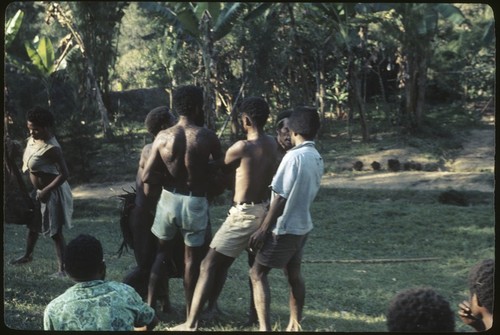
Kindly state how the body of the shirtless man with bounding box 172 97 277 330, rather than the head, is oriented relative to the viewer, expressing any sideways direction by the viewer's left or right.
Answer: facing away from the viewer and to the left of the viewer

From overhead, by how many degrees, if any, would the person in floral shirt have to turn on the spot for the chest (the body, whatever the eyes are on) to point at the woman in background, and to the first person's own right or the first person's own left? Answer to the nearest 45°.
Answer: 0° — they already face them

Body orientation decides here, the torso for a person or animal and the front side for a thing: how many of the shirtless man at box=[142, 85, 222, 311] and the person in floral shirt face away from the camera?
2

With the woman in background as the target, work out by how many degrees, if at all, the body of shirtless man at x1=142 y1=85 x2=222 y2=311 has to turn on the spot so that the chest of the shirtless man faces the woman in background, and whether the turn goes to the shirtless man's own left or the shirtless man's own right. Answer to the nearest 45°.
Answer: approximately 45° to the shirtless man's own left

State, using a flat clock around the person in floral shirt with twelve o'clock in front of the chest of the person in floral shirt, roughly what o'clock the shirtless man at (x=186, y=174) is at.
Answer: The shirtless man is roughly at 1 o'clock from the person in floral shirt.

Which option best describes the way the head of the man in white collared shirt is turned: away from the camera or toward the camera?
away from the camera

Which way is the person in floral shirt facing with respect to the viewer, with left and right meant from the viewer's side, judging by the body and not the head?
facing away from the viewer

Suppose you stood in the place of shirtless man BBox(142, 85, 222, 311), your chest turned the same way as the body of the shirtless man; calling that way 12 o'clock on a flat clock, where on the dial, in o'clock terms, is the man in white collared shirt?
The man in white collared shirt is roughly at 4 o'clock from the shirtless man.

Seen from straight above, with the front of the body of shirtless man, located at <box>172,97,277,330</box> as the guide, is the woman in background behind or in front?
in front

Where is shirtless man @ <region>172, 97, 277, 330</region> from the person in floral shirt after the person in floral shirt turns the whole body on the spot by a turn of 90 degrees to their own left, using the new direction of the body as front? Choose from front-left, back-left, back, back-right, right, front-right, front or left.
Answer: back-right

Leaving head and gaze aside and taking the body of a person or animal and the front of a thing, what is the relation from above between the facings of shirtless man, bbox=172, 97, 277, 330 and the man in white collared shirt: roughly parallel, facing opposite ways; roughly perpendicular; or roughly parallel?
roughly parallel

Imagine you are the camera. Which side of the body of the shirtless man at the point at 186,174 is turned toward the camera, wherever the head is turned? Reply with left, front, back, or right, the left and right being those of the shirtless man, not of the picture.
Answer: back

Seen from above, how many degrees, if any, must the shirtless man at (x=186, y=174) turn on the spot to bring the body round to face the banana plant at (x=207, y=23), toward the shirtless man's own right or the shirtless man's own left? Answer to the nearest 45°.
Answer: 0° — they already face it

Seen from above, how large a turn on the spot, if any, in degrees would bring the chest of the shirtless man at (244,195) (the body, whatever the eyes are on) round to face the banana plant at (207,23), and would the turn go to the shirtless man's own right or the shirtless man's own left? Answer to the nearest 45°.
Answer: approximately 45° to the shirtless man's own right

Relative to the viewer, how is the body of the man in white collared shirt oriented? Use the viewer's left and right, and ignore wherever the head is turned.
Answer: facing away from the viewer and to the left of the viewer

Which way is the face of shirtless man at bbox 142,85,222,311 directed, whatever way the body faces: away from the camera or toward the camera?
away from the camera
